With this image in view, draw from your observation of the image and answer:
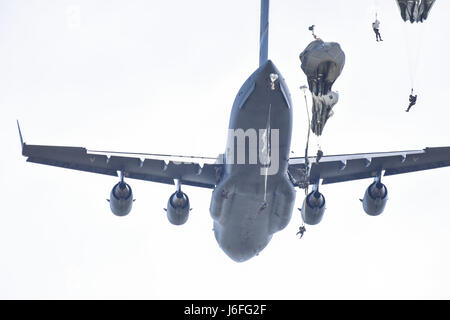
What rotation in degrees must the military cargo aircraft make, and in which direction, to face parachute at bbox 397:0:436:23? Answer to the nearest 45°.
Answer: approximately 135° to its right

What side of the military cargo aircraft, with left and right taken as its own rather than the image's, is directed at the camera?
back

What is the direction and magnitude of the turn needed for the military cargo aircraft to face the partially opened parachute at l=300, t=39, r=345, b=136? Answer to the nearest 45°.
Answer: approximately 180°
